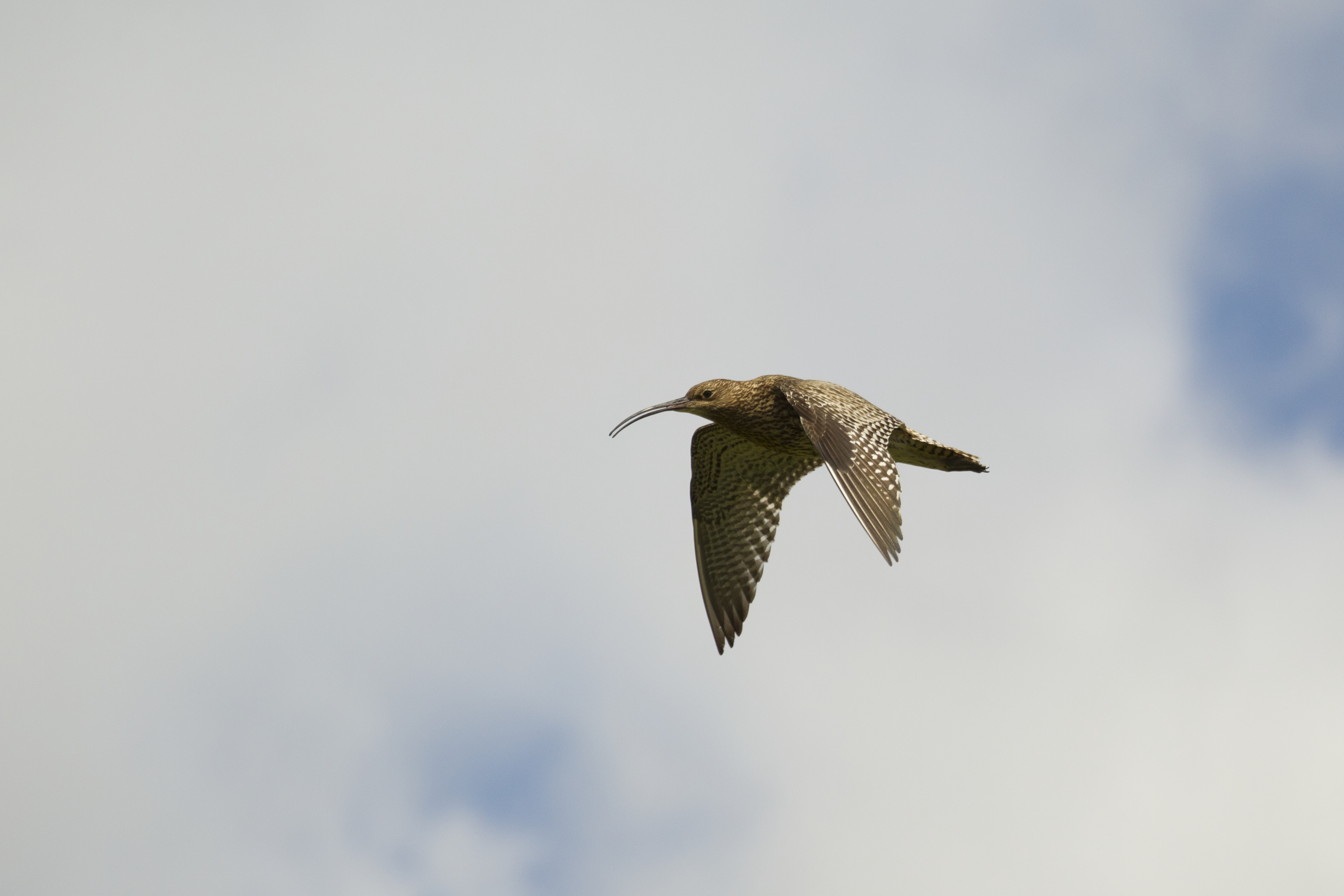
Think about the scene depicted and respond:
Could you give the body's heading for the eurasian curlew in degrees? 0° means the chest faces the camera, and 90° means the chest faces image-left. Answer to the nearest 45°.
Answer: approximately 90°
